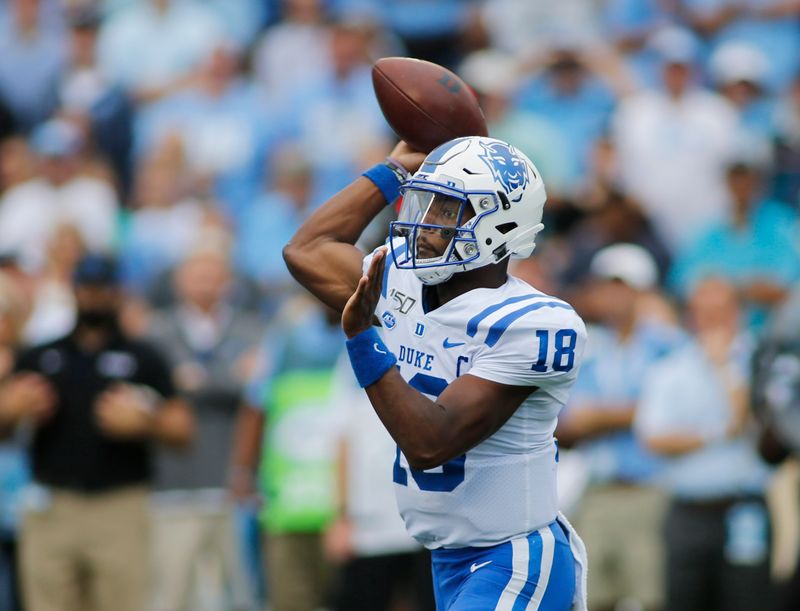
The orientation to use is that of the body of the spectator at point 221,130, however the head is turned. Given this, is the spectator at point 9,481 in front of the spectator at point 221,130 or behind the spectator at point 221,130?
in front

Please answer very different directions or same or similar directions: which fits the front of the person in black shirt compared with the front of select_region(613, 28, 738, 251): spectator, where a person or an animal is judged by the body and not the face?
same or similar directions

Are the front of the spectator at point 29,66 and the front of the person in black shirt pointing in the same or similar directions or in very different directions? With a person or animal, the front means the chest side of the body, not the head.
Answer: same or similar directions

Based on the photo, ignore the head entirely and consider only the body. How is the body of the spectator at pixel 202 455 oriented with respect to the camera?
toward the camera

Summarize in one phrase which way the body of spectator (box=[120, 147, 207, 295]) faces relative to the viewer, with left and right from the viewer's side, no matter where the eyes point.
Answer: facing the viewer

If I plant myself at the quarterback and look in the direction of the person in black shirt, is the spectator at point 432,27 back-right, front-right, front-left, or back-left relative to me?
front-right

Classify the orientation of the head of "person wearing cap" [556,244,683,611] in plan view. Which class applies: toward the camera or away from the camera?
toward the camera

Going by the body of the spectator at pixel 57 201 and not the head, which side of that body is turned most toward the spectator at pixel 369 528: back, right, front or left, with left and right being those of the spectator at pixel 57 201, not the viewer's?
front

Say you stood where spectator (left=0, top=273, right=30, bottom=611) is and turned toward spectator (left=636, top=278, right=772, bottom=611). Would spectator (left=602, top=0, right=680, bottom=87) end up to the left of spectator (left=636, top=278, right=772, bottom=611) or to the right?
left

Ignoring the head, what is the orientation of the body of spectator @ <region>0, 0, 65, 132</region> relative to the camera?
toward the camera

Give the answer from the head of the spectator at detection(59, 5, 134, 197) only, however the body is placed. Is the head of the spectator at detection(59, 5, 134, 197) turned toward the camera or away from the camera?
toward the camera

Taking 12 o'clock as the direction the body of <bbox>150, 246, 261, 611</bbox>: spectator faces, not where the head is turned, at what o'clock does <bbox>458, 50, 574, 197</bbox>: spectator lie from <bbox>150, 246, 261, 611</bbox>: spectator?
<bbox>458, 50, 574, 197</bbox>: spectator is roughly at 8 o'clock from <bbox>150, 246, 261, 611</bbox>: spectator.

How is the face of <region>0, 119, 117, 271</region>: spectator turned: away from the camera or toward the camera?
toward the camera

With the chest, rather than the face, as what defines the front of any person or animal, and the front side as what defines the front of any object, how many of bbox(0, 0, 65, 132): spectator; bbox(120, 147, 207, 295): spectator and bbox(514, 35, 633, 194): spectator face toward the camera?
3
